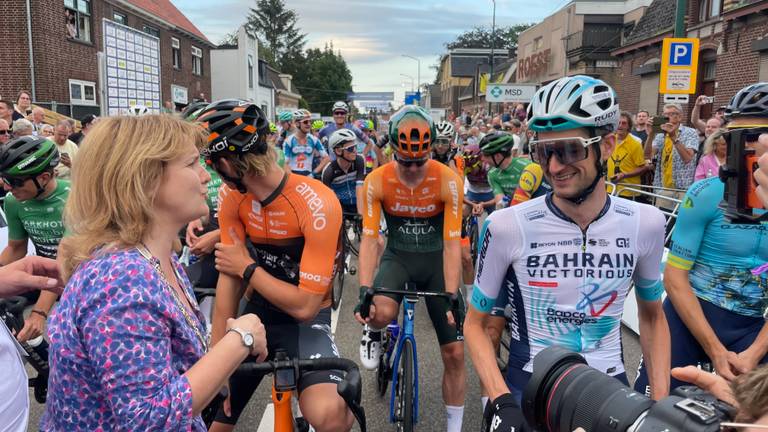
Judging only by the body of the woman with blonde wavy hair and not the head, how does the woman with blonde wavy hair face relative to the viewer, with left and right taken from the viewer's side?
facing to the right of the viewer

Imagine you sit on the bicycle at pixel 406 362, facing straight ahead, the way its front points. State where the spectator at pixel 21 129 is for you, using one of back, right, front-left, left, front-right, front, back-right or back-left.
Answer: back-right

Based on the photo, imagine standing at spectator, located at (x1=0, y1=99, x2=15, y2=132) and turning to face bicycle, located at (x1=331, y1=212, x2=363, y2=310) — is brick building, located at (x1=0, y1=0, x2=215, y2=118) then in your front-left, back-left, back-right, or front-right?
back-left

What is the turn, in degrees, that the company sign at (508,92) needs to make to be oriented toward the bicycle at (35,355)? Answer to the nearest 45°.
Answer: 0° — it already faces it

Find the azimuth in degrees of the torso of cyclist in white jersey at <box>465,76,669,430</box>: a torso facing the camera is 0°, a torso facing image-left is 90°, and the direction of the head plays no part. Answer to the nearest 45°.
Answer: approximately 0°

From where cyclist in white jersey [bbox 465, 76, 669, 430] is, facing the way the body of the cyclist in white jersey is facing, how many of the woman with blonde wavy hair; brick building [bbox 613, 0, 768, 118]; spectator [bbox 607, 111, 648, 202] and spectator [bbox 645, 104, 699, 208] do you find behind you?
3

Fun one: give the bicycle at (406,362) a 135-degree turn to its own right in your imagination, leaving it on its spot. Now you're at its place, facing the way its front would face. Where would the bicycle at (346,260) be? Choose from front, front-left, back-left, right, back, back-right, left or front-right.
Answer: front-right

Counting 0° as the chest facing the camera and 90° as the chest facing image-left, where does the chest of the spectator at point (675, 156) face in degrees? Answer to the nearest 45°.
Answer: approximately 45°

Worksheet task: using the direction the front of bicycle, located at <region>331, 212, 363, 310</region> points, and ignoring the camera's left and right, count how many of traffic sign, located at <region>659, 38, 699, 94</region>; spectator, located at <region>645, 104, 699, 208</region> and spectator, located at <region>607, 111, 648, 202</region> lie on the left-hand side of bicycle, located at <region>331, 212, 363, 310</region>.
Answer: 3
